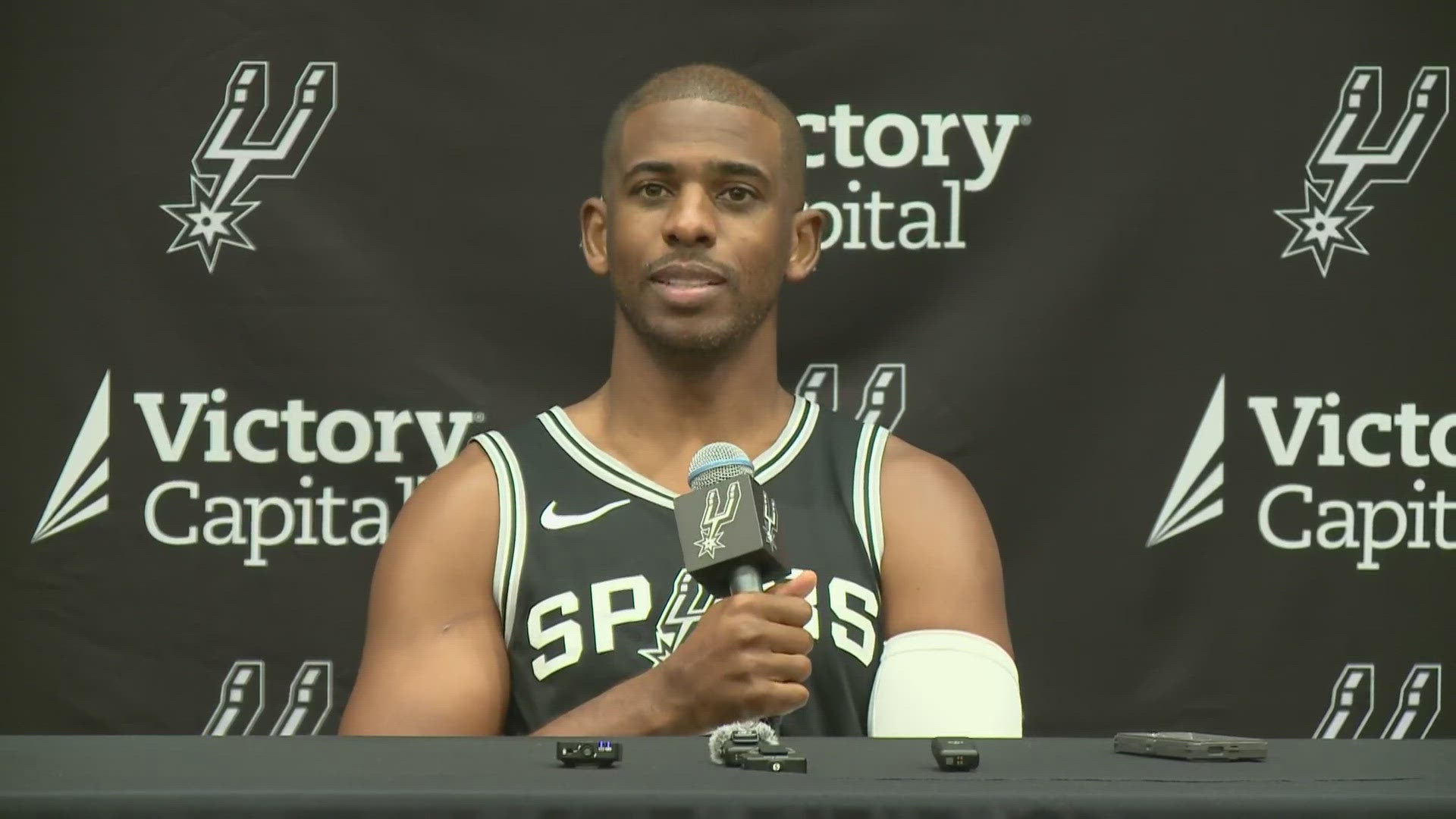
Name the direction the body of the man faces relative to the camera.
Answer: toward the camera

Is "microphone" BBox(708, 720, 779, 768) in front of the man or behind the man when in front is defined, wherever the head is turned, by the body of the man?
in front

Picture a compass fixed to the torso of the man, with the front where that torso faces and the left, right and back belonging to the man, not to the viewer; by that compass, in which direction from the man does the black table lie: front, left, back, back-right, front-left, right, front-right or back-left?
front
